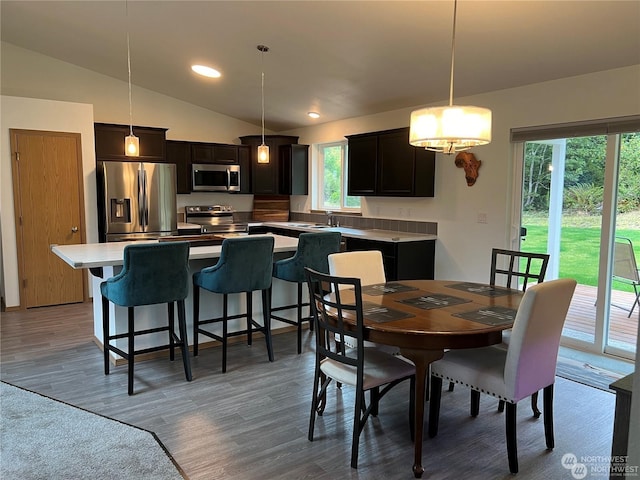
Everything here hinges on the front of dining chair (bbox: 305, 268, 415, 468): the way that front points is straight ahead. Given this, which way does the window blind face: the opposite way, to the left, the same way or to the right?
the opposite way

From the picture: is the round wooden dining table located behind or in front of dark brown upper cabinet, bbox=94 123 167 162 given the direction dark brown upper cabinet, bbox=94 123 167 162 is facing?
in front

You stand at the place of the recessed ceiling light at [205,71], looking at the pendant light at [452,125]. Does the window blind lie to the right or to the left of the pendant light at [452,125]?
left

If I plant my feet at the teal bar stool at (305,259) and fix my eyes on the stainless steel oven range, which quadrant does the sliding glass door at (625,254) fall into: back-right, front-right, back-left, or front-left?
back-right

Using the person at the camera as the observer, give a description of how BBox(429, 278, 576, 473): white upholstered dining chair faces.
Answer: facing away from the viewer and to the left of the viewer

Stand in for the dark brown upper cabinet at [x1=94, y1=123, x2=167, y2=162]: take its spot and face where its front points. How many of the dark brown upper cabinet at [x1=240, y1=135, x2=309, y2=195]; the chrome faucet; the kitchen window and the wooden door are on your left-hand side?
3

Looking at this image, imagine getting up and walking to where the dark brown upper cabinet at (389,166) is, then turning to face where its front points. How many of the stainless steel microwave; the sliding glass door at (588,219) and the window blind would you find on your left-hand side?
2

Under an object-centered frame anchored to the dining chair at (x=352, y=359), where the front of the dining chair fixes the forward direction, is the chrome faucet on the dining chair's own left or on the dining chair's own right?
on the dining chair's own left

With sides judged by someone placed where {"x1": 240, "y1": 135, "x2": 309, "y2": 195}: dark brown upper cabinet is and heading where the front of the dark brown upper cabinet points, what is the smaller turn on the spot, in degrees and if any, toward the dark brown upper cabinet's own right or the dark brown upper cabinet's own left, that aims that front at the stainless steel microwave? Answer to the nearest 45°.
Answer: approximately 90° to the dark brown upper cabinet's own right

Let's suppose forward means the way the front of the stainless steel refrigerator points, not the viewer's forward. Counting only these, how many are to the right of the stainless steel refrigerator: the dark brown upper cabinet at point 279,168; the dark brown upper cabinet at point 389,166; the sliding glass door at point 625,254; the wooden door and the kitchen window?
1

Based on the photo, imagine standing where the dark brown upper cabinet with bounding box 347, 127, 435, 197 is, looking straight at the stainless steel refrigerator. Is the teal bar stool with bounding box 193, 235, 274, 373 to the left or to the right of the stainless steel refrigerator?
left
